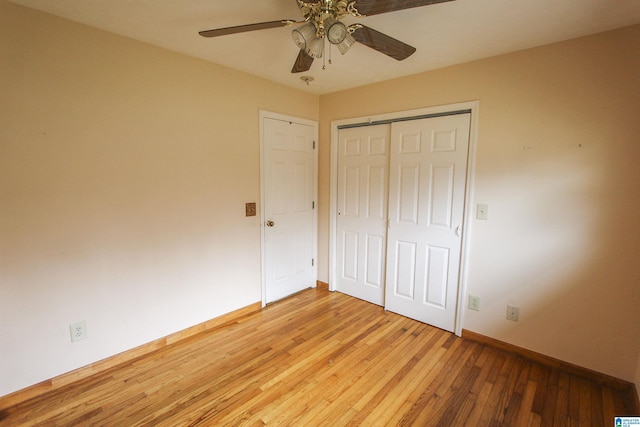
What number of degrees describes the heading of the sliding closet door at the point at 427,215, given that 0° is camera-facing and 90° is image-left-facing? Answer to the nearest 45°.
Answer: approximately 45°

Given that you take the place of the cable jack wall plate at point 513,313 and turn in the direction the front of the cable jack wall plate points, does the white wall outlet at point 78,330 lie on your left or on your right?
on your right

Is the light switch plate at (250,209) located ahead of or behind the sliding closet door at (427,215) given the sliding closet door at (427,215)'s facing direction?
ahead

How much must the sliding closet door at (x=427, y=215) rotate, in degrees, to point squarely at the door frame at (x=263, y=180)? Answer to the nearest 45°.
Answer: approximately 45° to its right

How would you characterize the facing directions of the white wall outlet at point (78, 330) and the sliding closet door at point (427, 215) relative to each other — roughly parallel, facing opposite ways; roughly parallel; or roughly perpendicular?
roughly perpendicular

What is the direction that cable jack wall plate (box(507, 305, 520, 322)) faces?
toward the camera

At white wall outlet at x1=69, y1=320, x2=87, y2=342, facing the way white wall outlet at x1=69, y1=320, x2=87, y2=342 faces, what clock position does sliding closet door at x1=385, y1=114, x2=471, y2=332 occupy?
The sliding closet door is roughly at 10 o'clock from the white wall outlet.

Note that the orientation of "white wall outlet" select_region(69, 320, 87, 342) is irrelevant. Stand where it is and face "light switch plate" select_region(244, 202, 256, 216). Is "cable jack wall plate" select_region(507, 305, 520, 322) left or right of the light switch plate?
right

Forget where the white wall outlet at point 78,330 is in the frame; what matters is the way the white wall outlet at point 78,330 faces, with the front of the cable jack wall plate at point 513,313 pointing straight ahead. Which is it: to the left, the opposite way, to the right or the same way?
to the left

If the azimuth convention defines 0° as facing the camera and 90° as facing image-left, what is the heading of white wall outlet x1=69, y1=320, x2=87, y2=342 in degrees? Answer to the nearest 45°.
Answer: approximately 0°
